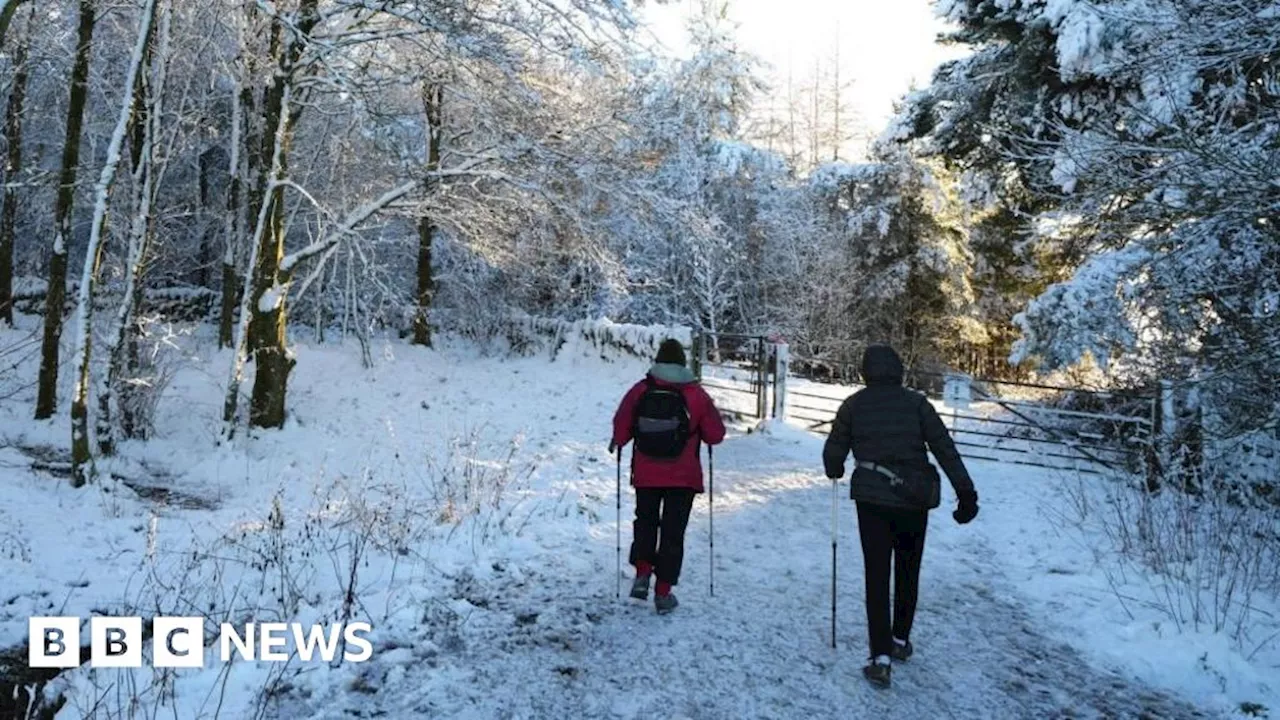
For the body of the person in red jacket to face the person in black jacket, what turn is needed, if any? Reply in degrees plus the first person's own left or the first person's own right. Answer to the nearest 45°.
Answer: approximately 135° to the first person's own right

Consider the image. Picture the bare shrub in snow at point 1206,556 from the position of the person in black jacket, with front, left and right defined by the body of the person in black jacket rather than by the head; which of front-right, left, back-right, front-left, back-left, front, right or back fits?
front-right

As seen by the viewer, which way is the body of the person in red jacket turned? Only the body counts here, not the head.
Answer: away from the camera

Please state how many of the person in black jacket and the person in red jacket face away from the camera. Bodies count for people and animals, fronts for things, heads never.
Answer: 2

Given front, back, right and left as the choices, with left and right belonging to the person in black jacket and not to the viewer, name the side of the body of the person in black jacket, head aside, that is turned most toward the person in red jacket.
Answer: left

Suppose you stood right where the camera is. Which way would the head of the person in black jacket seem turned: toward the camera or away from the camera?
away from the camera

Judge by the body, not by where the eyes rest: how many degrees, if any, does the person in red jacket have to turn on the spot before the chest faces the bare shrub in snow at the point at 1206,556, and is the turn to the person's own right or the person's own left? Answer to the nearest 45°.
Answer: approximately 90° to the person's own right

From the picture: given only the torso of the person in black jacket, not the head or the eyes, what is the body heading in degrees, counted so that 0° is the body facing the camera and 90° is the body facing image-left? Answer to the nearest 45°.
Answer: approximately 180°

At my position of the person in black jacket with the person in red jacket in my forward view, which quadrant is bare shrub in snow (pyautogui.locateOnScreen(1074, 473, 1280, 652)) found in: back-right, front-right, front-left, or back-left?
back-right

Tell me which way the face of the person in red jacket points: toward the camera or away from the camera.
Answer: away from the camera

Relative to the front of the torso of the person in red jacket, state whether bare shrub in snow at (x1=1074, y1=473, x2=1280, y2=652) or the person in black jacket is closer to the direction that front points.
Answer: the bare shrub in snow
